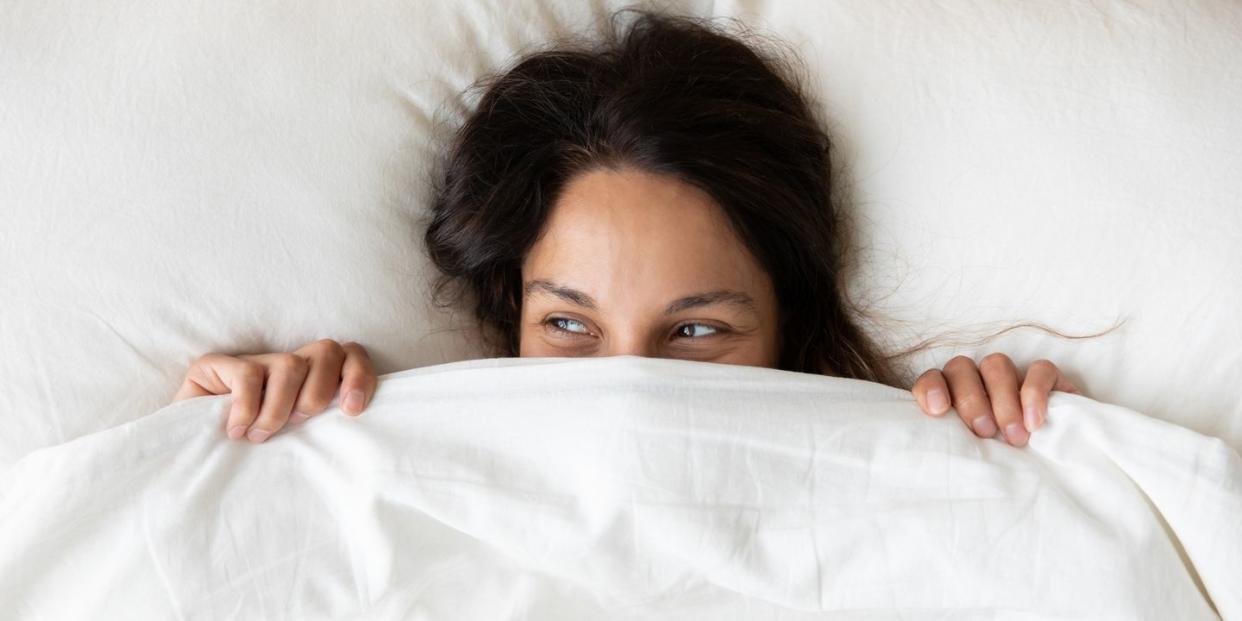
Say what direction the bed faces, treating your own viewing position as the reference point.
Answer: facing the viewer
